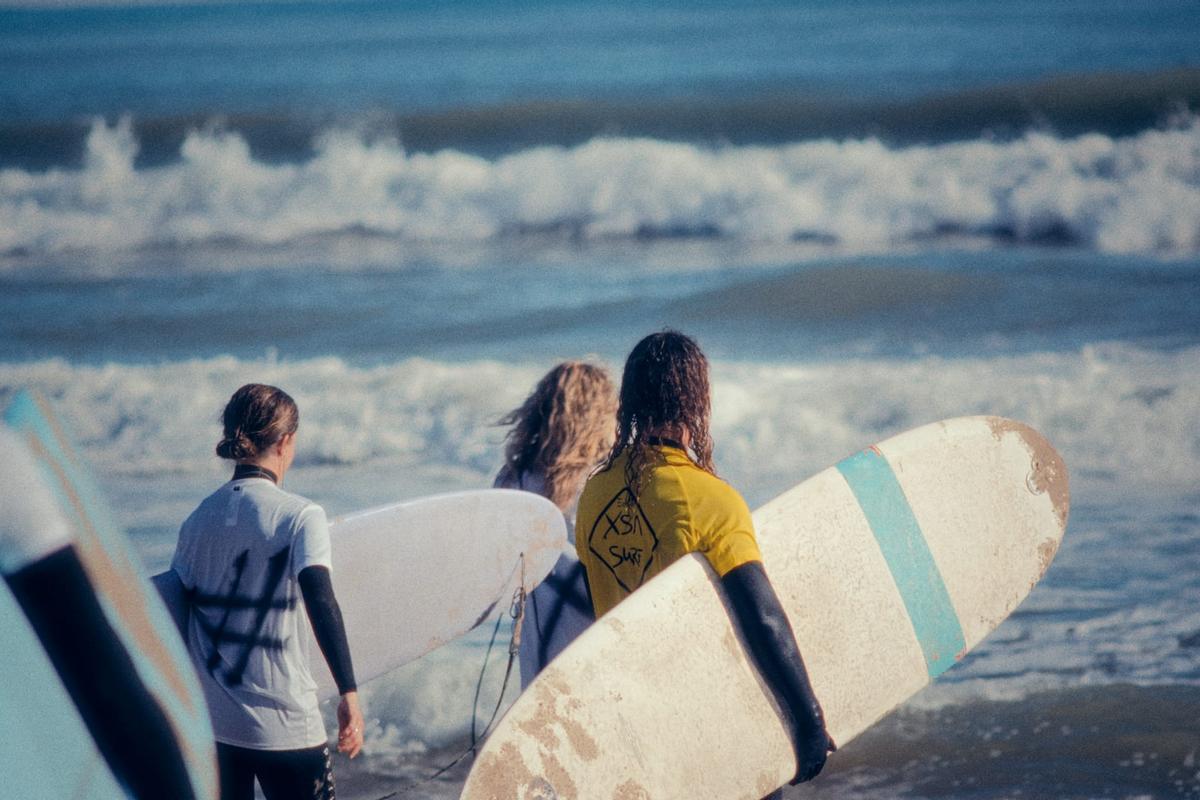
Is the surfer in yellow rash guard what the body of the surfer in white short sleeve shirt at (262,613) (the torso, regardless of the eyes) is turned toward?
no

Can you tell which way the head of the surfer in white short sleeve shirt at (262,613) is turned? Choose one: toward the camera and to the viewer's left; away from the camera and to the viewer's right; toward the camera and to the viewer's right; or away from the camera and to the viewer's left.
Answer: away from the camera and to the viewer's right

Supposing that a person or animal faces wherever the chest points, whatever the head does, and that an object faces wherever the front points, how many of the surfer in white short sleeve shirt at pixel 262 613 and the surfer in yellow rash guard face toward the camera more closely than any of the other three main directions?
0

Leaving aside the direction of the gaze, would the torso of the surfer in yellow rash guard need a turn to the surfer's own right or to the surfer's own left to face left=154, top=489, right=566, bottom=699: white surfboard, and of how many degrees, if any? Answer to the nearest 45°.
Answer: approximately 90° to the surfer's own left

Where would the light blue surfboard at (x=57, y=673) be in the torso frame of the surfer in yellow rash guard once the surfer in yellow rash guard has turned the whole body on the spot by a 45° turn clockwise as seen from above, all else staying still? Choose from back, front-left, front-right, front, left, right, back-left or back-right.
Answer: back

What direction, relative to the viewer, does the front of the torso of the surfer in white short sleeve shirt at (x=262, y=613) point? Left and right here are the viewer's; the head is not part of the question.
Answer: facing away from the viewer and to the right of the viewer

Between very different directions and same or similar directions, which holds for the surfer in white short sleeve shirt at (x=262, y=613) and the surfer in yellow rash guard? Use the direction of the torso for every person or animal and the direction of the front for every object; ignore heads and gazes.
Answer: same or similar directions

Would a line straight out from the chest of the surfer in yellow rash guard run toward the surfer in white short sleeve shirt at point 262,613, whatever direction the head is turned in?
no

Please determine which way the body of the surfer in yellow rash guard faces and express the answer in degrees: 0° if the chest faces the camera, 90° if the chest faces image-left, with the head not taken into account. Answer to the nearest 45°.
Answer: approximately 225°

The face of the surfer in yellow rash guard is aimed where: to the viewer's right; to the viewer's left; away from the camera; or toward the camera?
away from the camera
